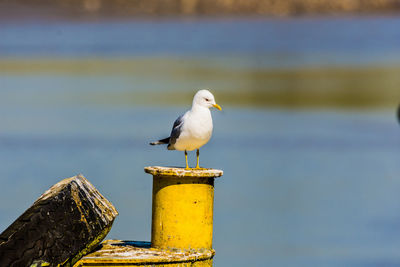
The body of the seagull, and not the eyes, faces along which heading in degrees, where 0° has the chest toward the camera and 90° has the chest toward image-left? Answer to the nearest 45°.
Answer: approximately 315°

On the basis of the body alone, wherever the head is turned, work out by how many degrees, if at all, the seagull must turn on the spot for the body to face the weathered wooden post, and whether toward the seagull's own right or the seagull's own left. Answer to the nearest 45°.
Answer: approximately 90° to the seagull's own right
